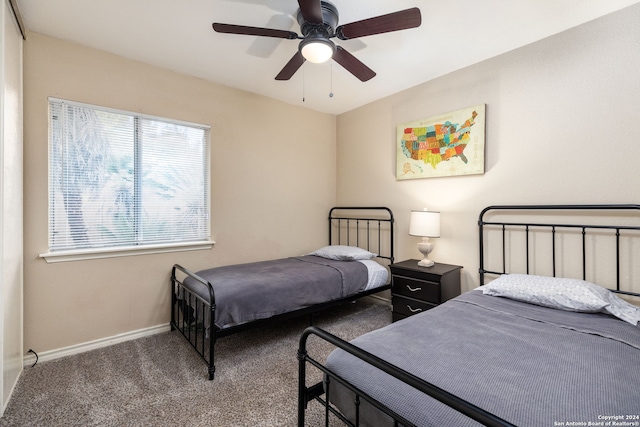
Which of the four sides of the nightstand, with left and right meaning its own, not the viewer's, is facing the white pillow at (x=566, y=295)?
left

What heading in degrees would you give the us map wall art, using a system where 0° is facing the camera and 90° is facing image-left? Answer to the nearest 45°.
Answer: approximately 45°

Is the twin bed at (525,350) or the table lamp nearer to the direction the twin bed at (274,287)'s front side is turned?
the twin bed

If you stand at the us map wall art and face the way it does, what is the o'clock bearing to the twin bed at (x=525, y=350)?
The twin bed is roughly at 10 o'clock from the us map wall art.

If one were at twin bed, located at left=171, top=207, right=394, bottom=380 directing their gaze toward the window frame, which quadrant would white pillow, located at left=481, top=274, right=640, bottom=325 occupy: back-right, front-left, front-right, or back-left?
back-left

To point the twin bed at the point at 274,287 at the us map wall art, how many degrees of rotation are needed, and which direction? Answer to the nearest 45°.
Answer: approximately 135° to its left

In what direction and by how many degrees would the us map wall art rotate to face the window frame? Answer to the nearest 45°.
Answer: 0° — it already faces it
